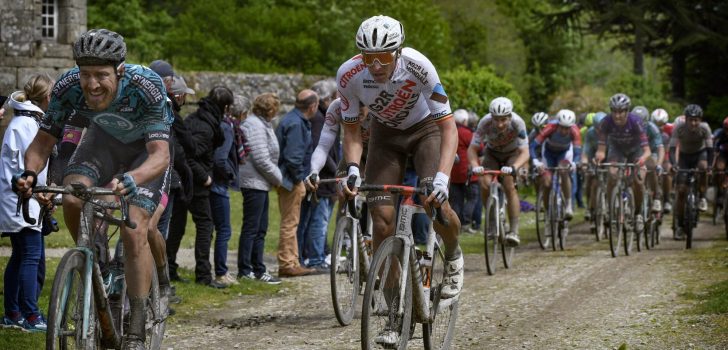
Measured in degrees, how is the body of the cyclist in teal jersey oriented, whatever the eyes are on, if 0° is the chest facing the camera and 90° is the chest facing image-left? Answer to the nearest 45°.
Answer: approximately 45°

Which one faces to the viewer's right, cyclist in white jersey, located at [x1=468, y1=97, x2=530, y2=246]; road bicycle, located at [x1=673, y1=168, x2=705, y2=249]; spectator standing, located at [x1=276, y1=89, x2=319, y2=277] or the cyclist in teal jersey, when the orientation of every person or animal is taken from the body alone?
the spectator standing

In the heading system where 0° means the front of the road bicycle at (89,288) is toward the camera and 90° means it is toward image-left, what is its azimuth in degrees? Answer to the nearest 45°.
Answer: approximately 45°

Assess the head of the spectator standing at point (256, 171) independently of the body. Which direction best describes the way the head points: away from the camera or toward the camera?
away from the camera

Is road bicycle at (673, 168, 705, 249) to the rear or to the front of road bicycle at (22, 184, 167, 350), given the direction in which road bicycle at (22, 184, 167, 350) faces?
to the rear

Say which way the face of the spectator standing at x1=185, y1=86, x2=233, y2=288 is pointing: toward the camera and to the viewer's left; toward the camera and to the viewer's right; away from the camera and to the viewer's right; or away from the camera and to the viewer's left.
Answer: away from the camera and to the viewer's right

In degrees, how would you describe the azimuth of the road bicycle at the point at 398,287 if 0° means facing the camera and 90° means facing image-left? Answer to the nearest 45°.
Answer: approximately 45°

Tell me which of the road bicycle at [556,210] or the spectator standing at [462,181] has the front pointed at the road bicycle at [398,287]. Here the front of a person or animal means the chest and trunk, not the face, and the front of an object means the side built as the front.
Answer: the road bicycle at [556,210]
